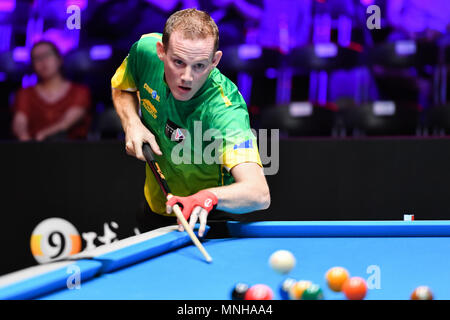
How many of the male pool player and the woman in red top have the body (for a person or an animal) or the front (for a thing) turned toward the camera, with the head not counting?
2

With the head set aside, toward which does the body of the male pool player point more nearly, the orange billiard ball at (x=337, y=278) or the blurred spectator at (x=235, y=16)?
the orange billiard ball

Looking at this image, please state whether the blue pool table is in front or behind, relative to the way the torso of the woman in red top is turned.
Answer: in front

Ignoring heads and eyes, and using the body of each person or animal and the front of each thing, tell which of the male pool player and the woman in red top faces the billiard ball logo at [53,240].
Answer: the woman in red top

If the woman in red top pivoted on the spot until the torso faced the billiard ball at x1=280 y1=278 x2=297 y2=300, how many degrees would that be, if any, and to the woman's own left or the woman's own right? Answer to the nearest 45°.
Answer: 0° — they already face it

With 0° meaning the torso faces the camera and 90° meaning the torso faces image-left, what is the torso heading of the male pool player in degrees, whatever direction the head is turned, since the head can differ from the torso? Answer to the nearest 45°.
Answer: approximately 0°

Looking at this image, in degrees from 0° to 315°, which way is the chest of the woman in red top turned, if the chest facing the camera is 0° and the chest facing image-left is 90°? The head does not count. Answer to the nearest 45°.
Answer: approximately 0°

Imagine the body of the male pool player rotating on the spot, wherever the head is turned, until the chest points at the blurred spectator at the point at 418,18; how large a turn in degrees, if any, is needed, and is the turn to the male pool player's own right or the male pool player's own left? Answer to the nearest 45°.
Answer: approximately 135° to the male pool player's own left

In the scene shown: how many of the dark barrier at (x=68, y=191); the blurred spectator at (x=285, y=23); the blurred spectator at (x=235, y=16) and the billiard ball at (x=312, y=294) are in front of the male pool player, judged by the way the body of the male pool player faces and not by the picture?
1

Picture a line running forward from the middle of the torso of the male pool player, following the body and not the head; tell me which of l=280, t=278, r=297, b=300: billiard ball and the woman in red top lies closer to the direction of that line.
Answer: the billiard ball
